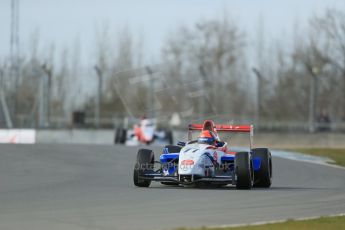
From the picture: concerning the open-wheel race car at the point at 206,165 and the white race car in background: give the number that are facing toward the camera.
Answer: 2

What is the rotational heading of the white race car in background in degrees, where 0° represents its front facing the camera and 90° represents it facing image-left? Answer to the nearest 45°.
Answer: approximately 0°

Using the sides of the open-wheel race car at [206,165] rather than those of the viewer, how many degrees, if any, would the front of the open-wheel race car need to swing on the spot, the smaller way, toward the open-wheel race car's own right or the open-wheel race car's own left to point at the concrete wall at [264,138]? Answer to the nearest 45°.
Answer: approximately 180°

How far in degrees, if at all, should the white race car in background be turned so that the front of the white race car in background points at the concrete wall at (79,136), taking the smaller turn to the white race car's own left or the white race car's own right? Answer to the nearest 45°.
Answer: approximately 135° to the white race car's own right

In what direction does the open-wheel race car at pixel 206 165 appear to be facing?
toward the camera

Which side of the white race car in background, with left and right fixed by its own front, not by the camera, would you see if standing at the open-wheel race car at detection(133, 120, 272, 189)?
front
